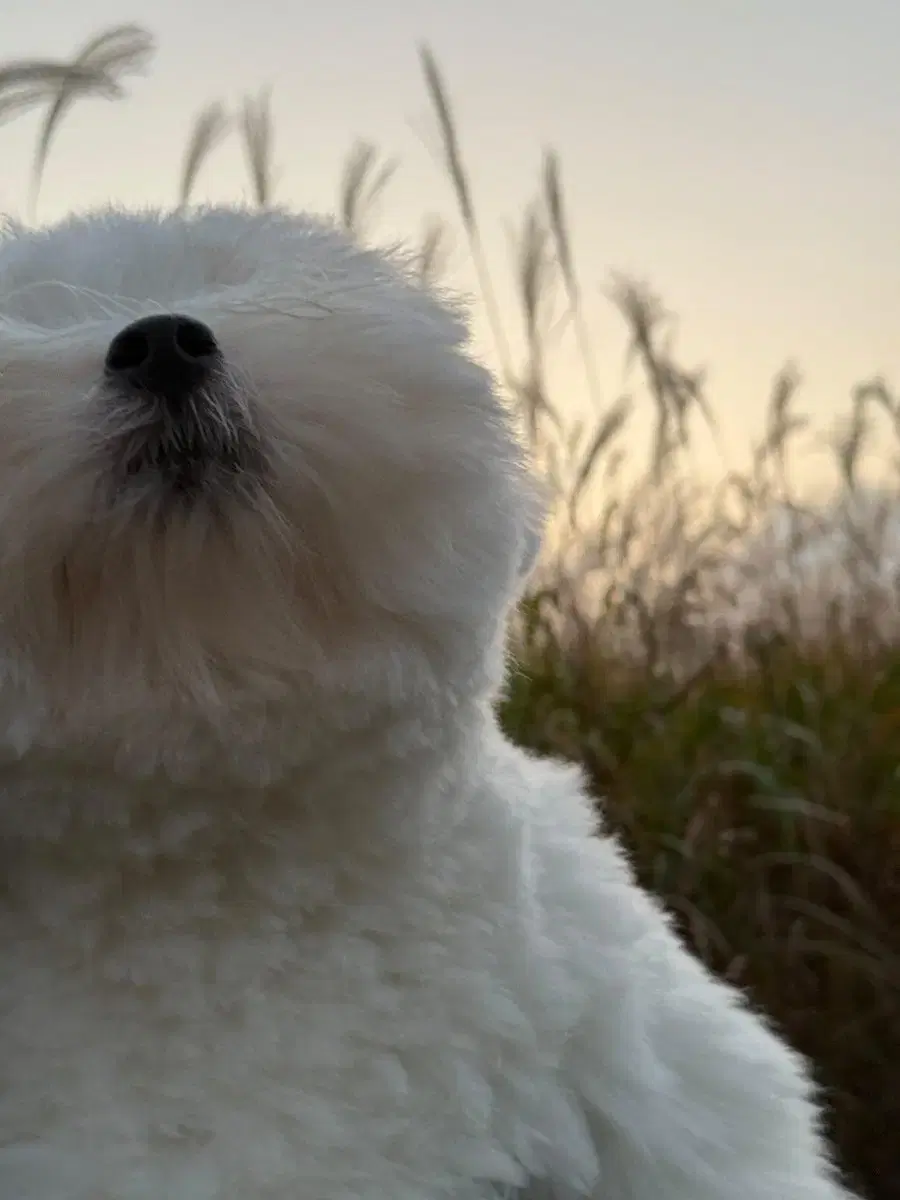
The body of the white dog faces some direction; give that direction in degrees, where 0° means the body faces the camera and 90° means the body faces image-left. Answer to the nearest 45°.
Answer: approximately 0°

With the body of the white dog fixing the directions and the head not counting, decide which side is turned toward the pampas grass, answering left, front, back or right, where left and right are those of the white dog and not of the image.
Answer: back
